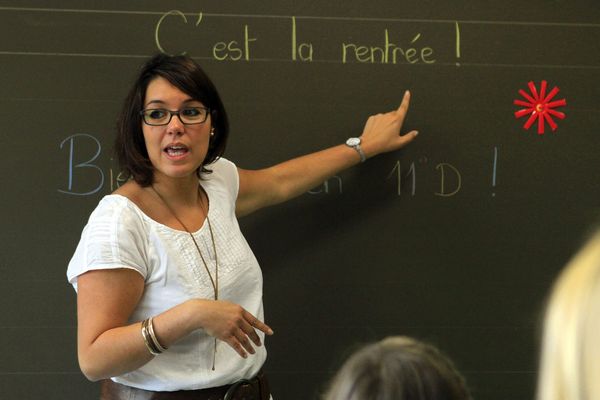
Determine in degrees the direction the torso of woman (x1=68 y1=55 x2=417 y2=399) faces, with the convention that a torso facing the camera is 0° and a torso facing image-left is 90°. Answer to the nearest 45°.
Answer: approximately 315°

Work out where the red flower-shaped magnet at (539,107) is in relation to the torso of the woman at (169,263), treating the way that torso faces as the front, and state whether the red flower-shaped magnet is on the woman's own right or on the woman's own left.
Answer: on the woman's own left
